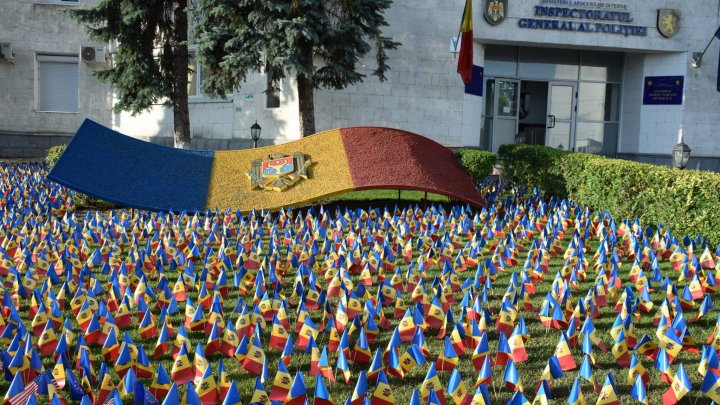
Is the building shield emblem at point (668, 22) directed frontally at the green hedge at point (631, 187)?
yes

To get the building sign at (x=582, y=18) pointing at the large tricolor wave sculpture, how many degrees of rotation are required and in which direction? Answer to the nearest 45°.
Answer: approximately 45° to its right

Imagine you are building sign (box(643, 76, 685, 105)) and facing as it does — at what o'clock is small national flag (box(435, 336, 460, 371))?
The small national flag is roughly at 12 o'clock from the building sign.

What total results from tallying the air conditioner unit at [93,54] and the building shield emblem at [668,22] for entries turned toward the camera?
2

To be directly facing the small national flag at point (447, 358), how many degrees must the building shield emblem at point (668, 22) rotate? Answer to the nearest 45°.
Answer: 0° — it already faces it

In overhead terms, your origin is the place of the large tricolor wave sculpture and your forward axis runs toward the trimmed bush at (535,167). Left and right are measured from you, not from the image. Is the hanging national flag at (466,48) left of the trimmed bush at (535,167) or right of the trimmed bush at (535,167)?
left

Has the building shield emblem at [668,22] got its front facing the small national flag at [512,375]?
yes

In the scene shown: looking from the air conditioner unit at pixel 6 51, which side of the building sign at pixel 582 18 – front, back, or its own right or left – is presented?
right

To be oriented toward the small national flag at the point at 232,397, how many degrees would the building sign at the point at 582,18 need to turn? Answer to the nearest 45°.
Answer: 0° — it already faces it

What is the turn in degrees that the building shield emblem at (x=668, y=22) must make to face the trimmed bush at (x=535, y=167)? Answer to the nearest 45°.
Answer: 0° — it already faces it

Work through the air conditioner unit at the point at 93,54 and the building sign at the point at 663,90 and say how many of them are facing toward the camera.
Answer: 2
